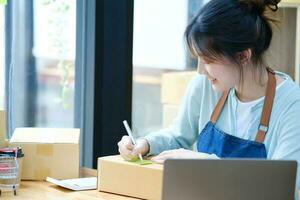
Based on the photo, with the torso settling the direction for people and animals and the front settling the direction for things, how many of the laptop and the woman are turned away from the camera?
1

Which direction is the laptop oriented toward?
away from the camera

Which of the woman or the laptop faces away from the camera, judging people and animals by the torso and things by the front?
the laptop

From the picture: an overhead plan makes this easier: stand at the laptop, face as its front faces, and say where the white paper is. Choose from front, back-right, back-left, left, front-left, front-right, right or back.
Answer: front-left

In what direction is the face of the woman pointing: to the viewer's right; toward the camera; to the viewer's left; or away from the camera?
to the viewer's left

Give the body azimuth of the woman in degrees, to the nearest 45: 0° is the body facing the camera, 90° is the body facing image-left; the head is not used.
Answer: approximately 45°
